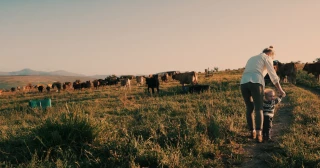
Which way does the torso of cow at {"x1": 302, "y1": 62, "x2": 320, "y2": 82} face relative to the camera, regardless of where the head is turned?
to the viewer's left

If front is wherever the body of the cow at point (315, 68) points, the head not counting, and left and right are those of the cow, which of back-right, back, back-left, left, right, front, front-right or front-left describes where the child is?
left

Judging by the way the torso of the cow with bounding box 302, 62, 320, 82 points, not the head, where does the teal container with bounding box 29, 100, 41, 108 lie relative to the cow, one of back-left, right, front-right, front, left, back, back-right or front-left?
front-left

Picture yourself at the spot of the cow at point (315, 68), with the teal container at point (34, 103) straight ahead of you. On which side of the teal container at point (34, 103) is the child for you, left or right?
left

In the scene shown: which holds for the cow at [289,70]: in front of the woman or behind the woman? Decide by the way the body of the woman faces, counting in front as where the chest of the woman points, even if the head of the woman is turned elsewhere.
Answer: in front

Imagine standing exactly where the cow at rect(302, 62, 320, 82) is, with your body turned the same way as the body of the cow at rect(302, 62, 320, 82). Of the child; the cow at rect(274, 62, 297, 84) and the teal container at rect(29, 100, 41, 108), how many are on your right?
0

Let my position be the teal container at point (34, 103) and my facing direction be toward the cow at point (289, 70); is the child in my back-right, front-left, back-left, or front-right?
front-right

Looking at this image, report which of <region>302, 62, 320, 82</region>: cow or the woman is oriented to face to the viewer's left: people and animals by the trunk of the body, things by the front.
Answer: the cow

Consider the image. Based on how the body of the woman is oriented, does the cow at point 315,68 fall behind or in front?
in front

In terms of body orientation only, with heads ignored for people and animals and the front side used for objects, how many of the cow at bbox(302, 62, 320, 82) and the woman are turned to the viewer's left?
1

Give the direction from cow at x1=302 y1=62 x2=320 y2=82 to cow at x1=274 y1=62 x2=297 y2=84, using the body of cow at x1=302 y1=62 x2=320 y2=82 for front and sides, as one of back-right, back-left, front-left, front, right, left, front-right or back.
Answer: front-left

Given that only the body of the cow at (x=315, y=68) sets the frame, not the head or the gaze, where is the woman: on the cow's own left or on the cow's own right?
on the cow's own left

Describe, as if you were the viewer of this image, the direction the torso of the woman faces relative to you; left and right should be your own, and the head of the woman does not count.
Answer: facing away from the viewer and to the right of the viewer

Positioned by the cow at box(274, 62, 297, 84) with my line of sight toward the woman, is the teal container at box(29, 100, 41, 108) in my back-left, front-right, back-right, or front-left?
front-right
